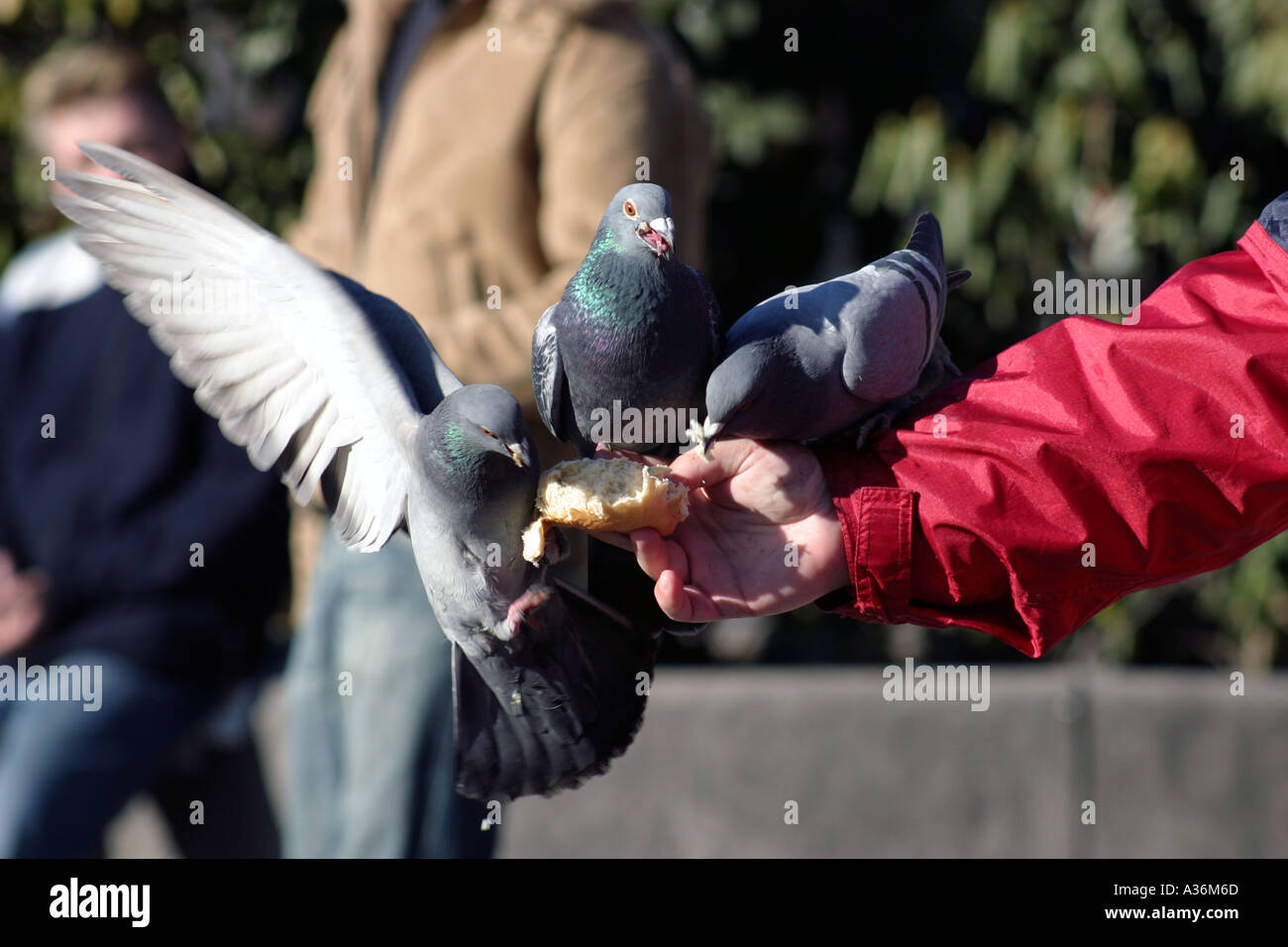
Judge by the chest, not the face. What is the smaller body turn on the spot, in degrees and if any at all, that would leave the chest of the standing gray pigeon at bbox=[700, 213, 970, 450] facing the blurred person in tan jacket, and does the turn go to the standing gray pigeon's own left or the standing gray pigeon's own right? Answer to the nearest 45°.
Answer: approximately 90° to the standing gray pigeon's own right

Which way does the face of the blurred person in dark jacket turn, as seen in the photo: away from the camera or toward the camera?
toward the camera

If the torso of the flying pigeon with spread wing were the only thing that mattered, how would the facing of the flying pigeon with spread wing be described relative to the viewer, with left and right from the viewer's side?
facing the viewer and to the right of the viewer

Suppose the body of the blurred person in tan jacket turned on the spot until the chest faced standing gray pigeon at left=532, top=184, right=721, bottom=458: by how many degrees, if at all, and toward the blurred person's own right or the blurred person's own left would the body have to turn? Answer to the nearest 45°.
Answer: approximately 45° to the blurred person's own left

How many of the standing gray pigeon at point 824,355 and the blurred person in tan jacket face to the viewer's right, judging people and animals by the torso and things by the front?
0

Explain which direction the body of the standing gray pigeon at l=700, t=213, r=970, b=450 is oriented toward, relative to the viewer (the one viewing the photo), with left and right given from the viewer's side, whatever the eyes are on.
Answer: facing the viewer and to the left of the viewer

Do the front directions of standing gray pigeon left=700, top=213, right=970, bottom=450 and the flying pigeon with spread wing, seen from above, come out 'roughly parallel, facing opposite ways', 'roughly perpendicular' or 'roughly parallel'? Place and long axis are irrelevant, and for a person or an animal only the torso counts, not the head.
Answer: roughly perpendicular
